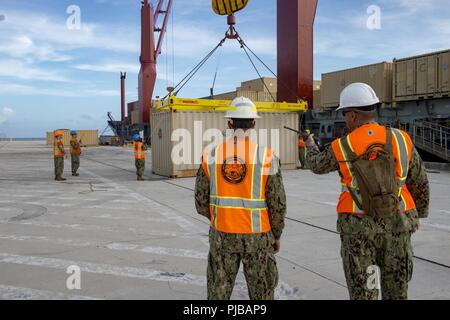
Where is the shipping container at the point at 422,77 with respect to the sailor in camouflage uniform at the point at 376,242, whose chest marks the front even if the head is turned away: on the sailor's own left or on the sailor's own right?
on the sailor's own right

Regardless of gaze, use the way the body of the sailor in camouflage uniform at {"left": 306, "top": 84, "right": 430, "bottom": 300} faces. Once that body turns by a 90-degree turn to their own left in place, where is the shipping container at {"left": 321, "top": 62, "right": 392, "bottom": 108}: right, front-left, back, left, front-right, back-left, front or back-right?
back-right

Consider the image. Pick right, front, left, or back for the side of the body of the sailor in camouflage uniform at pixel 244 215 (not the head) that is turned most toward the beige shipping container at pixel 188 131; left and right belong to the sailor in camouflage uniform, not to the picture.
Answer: front

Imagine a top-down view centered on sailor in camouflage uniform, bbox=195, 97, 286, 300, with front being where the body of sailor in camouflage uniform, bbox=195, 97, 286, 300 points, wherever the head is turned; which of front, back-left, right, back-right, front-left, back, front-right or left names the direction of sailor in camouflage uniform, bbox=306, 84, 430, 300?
right

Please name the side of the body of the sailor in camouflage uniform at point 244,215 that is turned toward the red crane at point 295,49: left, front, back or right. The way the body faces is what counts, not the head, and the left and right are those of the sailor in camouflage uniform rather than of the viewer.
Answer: front

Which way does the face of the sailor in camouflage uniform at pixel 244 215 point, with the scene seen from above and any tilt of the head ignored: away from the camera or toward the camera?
away from the camera

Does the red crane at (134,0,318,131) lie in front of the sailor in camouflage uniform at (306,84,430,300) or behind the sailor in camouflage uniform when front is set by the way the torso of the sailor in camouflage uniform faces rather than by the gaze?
in front

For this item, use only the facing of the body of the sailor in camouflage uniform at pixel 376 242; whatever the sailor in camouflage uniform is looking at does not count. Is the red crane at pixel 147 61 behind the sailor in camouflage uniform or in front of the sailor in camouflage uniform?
in front

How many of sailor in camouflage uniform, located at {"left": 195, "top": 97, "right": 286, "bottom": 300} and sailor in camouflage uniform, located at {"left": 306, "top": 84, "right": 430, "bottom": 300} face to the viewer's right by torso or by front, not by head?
0

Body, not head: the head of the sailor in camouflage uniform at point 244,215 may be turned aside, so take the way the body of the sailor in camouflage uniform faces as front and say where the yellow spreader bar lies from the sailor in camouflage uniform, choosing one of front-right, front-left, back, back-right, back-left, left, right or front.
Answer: front

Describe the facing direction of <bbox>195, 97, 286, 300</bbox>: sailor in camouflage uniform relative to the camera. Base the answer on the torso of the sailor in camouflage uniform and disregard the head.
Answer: away from the camera

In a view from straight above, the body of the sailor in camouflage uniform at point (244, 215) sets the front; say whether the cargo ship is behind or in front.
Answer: in front

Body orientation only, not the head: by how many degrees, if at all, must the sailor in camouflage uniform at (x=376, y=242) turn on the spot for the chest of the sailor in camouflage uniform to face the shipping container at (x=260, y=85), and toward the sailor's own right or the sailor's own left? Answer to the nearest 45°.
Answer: approximately 45° to the sailor's own right

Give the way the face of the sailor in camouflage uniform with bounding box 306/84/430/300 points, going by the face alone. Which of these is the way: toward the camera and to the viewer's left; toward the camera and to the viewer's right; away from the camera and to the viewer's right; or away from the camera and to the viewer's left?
away from the camera and to the viewer's left
